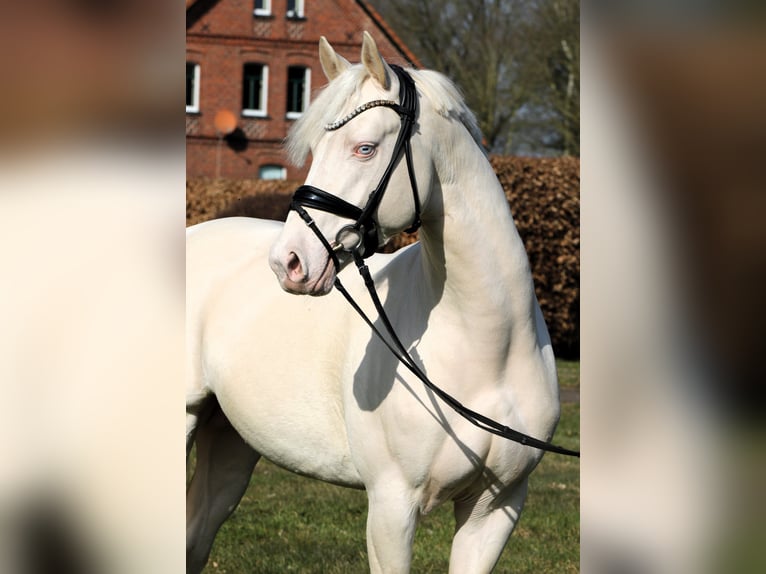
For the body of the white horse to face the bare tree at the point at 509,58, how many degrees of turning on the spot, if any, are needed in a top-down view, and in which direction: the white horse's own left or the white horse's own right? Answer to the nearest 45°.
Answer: approximately 135° to the white horse's own left

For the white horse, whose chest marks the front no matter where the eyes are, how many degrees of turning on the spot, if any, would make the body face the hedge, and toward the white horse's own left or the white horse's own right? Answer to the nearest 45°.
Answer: approximately 135° to the white horse's own left

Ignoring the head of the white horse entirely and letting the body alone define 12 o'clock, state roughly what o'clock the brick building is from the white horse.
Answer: The brick building is roughly at 7 o'clock from the white horse.

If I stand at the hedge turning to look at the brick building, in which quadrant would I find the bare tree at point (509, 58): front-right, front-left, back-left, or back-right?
front-right

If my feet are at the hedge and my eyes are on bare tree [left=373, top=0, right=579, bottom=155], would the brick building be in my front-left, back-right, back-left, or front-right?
front-left

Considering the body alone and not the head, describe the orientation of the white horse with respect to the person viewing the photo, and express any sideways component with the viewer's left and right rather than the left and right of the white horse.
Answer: facing the viewer and to the right of the viewer
